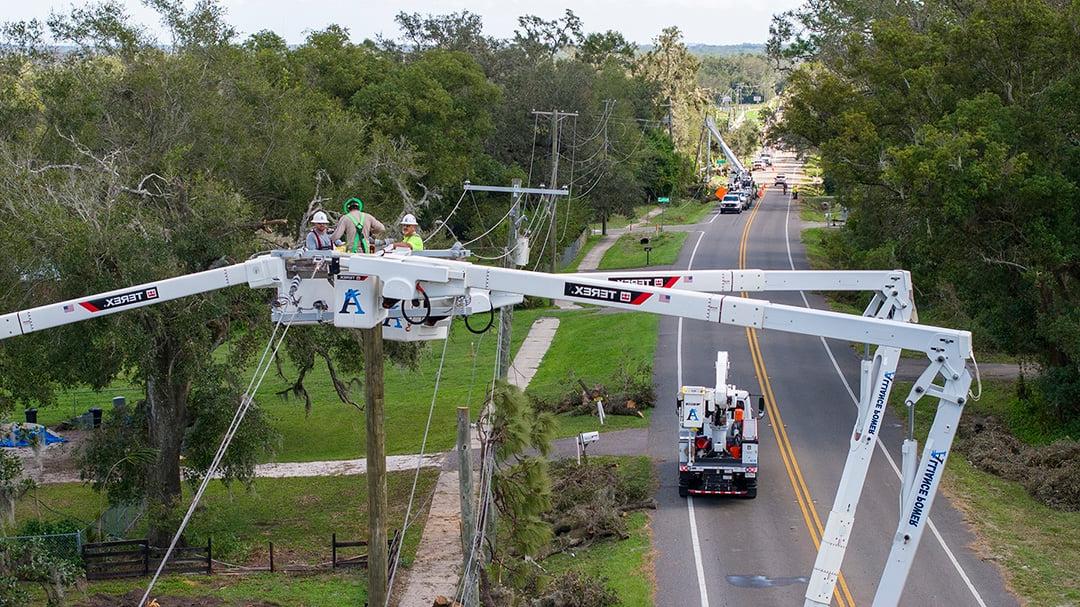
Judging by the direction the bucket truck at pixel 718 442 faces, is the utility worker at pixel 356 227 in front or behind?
behind

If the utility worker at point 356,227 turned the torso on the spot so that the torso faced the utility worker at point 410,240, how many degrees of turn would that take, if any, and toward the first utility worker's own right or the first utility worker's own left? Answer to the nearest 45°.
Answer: approximately 90° to the first utility worker's own right

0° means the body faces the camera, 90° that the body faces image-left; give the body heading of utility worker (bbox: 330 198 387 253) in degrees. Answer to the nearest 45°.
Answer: approximately 180°

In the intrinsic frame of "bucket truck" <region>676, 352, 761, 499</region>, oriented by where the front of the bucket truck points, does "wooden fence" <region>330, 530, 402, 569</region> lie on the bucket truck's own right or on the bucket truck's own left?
on the bucket truck's own left

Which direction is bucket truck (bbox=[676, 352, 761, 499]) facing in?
away from the camera

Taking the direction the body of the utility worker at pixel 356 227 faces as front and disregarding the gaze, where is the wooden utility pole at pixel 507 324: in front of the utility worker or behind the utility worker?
in front

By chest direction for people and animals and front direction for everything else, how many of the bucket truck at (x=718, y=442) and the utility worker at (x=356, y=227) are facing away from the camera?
2

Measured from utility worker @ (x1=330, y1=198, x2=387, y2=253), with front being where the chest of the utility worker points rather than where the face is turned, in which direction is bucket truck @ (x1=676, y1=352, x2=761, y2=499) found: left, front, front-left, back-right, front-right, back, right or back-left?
front-right
